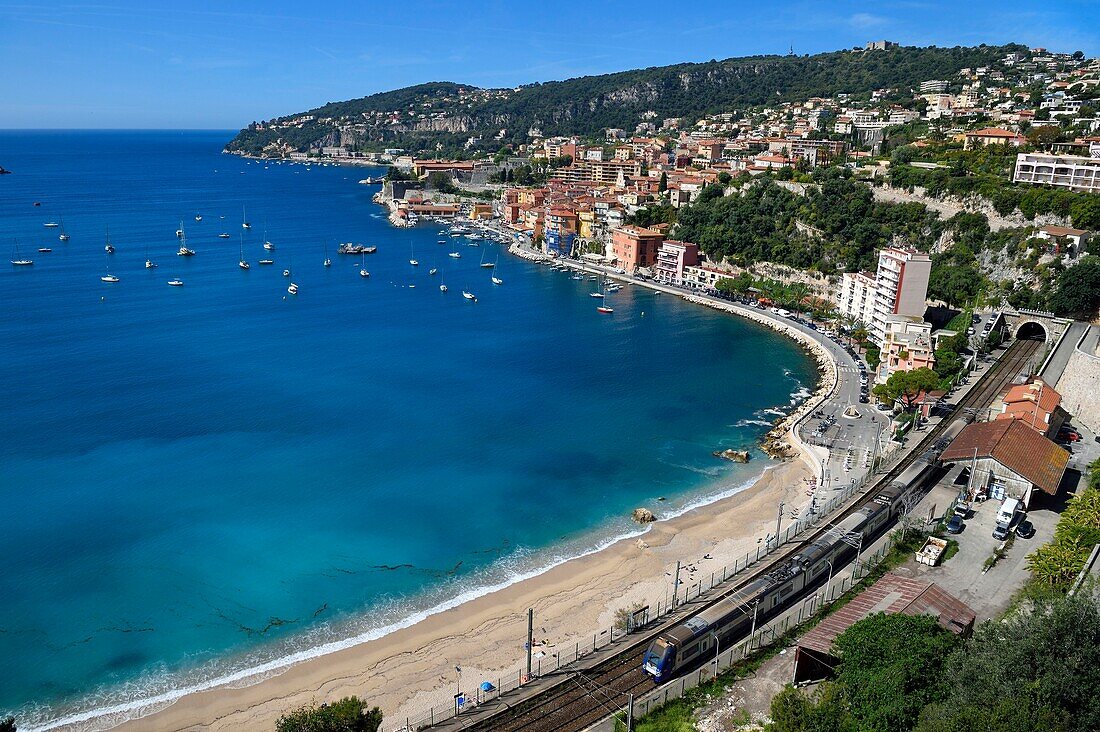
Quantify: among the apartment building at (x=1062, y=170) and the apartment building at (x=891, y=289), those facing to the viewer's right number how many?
0

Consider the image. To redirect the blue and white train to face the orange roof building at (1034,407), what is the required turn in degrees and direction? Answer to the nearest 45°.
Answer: approximately 180°

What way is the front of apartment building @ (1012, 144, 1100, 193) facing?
toward the camera

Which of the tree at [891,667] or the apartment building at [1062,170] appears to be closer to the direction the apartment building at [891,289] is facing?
the tree

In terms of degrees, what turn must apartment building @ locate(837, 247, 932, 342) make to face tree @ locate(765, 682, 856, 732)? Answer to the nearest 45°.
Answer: approximately 45° to its left

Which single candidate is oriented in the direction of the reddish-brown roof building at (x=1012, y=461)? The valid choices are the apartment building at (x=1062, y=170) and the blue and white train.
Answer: the apartment building

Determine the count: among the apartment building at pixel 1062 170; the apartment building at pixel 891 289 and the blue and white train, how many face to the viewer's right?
0

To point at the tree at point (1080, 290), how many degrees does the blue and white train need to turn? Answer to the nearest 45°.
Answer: approximately 180°

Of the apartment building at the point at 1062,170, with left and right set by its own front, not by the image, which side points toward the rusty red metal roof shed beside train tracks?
front

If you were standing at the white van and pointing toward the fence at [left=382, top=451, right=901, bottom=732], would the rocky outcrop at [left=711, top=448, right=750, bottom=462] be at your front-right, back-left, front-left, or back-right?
front-right

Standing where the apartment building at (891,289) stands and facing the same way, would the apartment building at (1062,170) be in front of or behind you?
behind

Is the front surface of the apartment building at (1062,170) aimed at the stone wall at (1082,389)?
yes

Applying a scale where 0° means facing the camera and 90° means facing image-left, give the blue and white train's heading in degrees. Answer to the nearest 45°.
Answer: approximately 45°

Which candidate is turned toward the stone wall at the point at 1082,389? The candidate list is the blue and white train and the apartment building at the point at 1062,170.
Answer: the apartment building

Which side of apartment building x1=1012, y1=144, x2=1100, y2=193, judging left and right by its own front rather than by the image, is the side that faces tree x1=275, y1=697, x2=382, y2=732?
front

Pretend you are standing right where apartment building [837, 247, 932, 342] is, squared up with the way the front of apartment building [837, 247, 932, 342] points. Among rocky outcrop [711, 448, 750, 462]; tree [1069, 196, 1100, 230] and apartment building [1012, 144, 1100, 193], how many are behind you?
2

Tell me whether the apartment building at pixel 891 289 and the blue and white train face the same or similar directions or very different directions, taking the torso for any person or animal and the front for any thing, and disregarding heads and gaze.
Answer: same or similar directions

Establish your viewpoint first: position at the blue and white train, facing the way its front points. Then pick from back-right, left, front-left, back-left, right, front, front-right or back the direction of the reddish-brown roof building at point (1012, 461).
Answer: back

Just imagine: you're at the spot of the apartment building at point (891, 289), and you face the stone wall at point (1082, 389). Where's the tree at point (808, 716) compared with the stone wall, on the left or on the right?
right

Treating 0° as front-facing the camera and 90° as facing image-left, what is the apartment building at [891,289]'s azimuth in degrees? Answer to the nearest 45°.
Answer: approximately 45°
